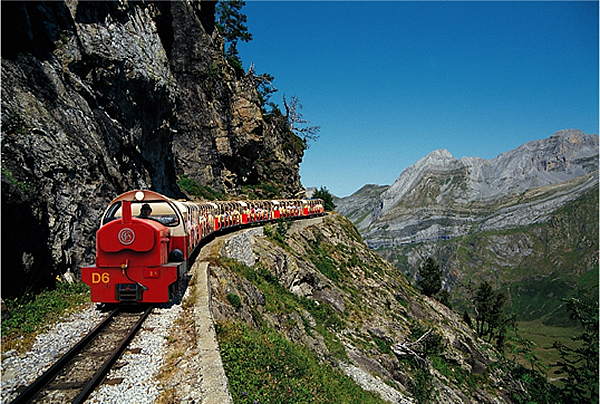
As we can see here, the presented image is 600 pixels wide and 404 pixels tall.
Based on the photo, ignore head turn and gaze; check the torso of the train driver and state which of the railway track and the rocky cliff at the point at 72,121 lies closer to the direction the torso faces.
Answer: the railway track

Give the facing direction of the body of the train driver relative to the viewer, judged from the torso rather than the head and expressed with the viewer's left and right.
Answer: facing the viewer

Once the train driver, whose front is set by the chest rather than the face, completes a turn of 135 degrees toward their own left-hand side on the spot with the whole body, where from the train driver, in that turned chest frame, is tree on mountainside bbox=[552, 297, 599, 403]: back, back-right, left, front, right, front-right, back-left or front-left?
front-right

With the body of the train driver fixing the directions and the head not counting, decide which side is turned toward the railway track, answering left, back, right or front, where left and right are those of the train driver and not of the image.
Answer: front
